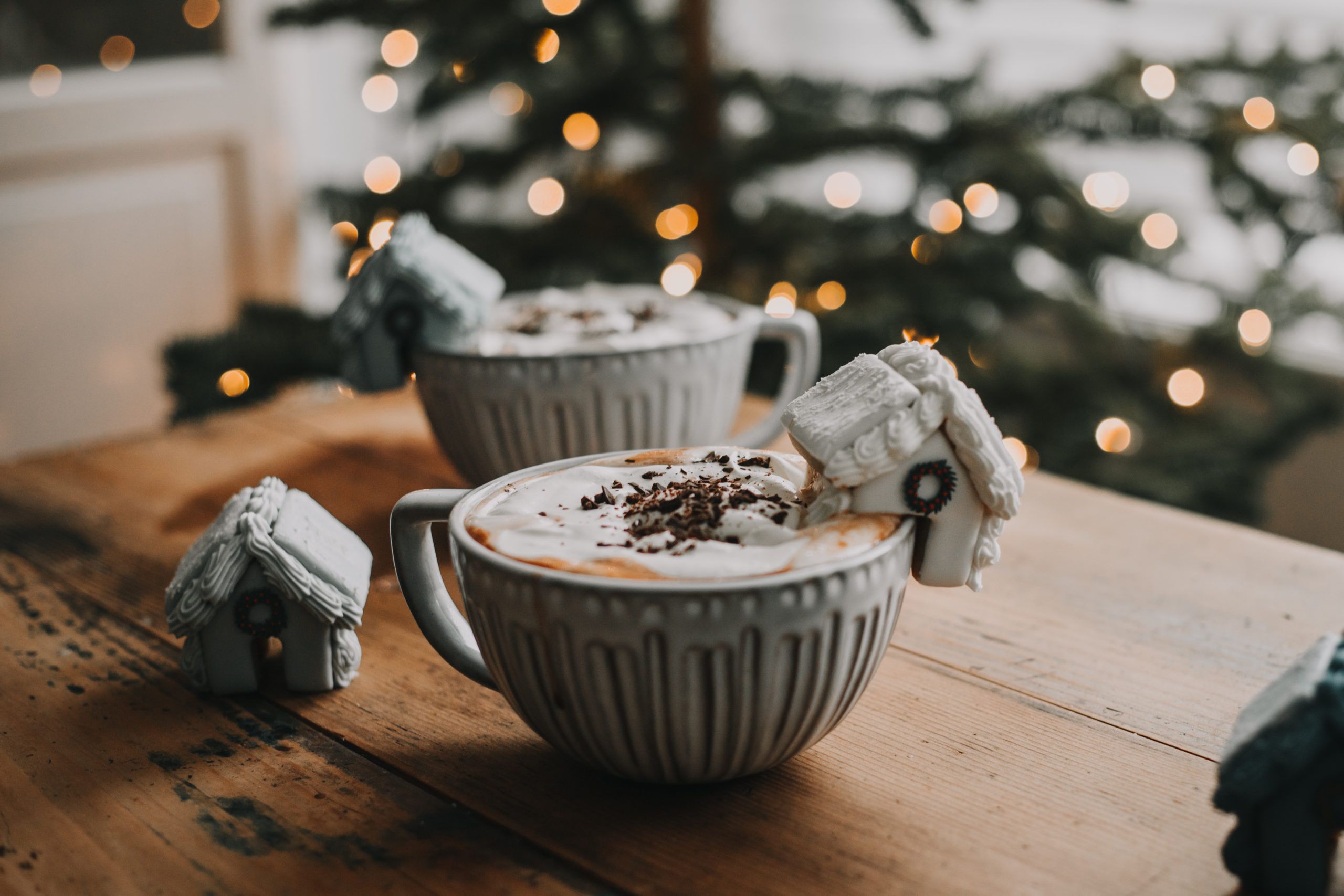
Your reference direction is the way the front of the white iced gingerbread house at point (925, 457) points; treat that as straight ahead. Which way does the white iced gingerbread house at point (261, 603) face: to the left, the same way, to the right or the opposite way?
the same way

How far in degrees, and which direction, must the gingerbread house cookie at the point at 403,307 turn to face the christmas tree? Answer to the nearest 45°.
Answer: approximately 180°

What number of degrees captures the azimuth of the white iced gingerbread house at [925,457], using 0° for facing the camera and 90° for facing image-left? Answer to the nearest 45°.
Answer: approximately 315°

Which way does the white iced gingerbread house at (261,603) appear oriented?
toward the camera

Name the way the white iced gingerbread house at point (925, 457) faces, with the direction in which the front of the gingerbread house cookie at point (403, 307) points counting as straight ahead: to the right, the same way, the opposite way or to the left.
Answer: to the left

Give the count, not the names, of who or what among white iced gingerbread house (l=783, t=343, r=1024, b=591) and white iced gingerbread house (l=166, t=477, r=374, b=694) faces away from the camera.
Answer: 0

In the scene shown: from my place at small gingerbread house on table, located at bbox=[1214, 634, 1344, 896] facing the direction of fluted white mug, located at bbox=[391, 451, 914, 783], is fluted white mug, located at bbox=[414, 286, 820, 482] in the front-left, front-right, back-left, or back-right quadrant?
front-right

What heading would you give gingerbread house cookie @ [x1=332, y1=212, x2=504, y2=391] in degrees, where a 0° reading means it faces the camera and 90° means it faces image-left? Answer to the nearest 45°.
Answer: approximately 45°

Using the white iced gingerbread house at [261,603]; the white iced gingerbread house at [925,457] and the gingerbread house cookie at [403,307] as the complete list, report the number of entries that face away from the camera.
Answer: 0

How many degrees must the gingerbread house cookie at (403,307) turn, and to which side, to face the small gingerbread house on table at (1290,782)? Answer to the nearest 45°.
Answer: approximately 90° to its left
